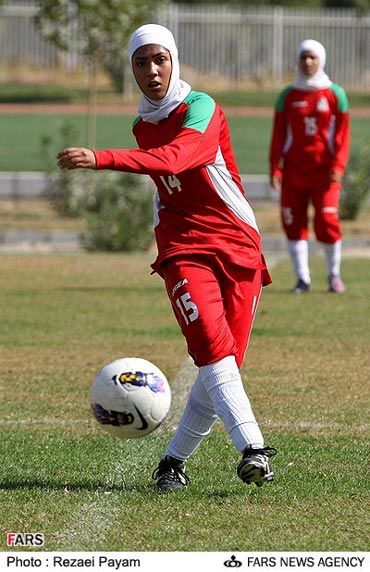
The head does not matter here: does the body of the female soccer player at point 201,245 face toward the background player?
no

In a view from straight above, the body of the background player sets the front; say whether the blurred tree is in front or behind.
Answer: behind

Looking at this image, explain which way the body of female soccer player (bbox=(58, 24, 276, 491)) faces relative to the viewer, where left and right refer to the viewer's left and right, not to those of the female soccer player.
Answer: facing the viewer and to the left of the viewer

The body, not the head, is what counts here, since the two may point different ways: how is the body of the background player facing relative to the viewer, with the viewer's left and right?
facing the viewer

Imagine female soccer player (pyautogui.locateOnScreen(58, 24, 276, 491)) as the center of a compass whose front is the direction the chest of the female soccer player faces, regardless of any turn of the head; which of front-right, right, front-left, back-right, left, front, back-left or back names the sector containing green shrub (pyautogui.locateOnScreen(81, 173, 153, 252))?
back-right

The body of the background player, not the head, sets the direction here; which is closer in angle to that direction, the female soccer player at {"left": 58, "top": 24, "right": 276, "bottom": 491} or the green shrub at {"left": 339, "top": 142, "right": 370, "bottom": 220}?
the female soccer player

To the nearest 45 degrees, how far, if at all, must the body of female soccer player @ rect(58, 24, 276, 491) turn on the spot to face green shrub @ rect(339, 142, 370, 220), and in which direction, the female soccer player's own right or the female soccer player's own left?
approximately 135° to the female soccer player's own right

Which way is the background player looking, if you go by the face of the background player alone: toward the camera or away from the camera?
toward the camera

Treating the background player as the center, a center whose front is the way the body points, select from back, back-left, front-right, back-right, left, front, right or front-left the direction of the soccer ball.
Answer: front

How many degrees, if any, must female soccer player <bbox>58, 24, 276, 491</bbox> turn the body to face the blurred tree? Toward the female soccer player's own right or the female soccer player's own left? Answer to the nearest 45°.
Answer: approximately 135° to the female soccer player's own right

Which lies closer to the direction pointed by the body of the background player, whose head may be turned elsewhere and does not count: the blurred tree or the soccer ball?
the soccer ball

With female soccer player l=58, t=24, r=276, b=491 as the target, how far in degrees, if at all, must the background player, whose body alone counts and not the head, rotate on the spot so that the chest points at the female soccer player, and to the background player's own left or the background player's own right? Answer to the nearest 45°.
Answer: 0° — they already face them

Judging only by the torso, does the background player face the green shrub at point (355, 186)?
no

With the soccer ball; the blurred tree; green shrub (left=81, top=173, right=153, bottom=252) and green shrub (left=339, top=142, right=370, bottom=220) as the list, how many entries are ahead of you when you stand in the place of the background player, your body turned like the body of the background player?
1

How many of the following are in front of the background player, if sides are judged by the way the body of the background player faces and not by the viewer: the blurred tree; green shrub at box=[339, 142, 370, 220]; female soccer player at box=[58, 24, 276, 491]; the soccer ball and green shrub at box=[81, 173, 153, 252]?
2

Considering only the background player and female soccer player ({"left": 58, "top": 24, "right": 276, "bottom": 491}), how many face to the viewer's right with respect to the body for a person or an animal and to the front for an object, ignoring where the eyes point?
0

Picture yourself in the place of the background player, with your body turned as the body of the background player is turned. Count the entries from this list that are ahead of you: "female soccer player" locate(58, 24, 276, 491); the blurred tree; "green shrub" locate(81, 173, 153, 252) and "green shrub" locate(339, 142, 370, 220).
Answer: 1
